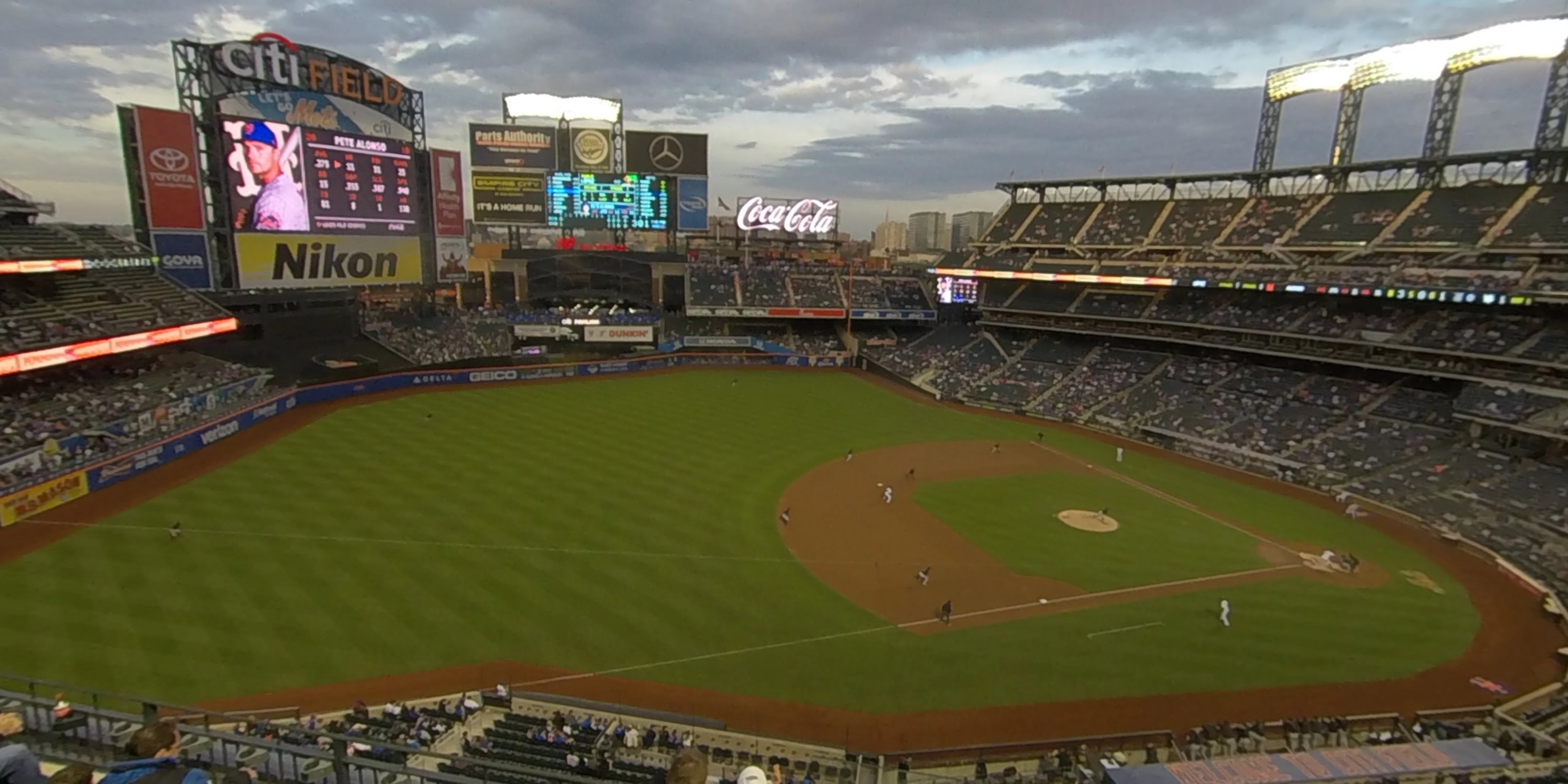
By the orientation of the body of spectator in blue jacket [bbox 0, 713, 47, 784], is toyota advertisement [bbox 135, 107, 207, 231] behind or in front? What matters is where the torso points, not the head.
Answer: in front

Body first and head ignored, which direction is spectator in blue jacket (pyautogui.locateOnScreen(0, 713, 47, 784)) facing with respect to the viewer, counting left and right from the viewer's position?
facing away from the viewer and to the right of the viewer

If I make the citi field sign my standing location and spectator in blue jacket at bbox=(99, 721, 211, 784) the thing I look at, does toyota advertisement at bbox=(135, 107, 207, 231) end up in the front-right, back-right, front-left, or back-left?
front-right

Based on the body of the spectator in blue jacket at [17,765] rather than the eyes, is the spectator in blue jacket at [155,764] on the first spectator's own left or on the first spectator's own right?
on the first spectator's own right

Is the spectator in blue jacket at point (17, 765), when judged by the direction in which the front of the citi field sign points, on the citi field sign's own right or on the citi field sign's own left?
on the citi field sign's own right

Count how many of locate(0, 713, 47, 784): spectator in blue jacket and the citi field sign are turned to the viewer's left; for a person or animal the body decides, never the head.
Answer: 0

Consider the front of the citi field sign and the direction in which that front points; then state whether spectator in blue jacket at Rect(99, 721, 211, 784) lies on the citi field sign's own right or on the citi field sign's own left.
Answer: on the citi field sign's own right

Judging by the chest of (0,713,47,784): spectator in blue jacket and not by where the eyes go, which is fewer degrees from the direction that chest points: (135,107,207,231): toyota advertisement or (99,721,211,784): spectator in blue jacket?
the toyota advertisement

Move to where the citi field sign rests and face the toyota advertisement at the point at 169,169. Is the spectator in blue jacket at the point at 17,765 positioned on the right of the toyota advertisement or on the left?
left

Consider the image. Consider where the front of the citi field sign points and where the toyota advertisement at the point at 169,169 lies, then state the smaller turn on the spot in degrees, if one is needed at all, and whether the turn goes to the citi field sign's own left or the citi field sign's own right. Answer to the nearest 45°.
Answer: approximately 90° to the citi field sign's own right

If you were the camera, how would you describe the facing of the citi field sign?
facing the viewer and to the right of the viewer

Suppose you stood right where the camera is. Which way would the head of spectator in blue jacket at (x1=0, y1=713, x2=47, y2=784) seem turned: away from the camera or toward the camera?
away from the camera

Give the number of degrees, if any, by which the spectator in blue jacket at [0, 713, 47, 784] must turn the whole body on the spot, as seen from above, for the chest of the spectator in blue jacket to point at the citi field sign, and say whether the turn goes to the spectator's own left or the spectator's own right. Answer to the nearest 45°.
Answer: approximately 45° to the spectator's own left
